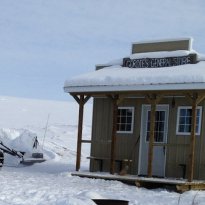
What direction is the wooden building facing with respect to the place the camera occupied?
facing the viewer

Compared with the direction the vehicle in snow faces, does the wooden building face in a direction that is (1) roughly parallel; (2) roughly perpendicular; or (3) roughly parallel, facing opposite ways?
roughly perpendicular

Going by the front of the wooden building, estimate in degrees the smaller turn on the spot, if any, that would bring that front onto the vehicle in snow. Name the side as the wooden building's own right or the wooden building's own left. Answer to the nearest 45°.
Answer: approximately 135° to the wooden building's own right
